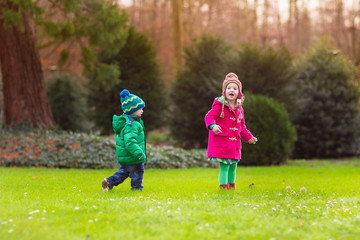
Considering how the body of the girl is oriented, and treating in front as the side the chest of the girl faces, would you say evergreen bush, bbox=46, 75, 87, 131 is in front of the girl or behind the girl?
behind

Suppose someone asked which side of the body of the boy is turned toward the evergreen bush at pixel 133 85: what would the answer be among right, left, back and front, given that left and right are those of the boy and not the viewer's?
left

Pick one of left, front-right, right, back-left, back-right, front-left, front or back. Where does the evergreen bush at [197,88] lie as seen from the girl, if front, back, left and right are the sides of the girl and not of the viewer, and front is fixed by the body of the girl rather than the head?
back-left

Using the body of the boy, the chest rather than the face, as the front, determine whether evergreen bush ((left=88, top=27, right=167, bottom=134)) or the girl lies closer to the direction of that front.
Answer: the girl

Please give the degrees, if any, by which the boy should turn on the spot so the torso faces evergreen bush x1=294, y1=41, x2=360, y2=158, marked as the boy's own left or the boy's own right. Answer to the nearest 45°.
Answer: approximately 45° to the boy's own left

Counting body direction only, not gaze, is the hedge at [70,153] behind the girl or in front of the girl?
behind

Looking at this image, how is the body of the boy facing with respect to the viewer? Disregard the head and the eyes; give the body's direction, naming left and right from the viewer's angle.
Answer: facing to the right of the viewer

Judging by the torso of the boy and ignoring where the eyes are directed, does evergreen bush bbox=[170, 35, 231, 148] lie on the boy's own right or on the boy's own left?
on the boy's own left

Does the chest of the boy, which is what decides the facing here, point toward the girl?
yes

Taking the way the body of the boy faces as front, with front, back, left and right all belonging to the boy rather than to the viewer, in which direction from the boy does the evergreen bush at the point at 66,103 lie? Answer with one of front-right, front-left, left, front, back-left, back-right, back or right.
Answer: left

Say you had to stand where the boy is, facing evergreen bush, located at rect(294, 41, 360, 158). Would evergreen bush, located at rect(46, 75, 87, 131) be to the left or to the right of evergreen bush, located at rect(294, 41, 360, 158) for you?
left

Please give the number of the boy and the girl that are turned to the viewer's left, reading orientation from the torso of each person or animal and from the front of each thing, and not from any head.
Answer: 0

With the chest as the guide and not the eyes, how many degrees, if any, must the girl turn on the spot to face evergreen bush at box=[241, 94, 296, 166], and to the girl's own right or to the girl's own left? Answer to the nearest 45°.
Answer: approximately 135° to the girl's own left

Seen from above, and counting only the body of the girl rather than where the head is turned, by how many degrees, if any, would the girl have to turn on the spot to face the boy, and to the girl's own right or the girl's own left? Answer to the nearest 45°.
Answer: approximately 135° to the girl's own right
